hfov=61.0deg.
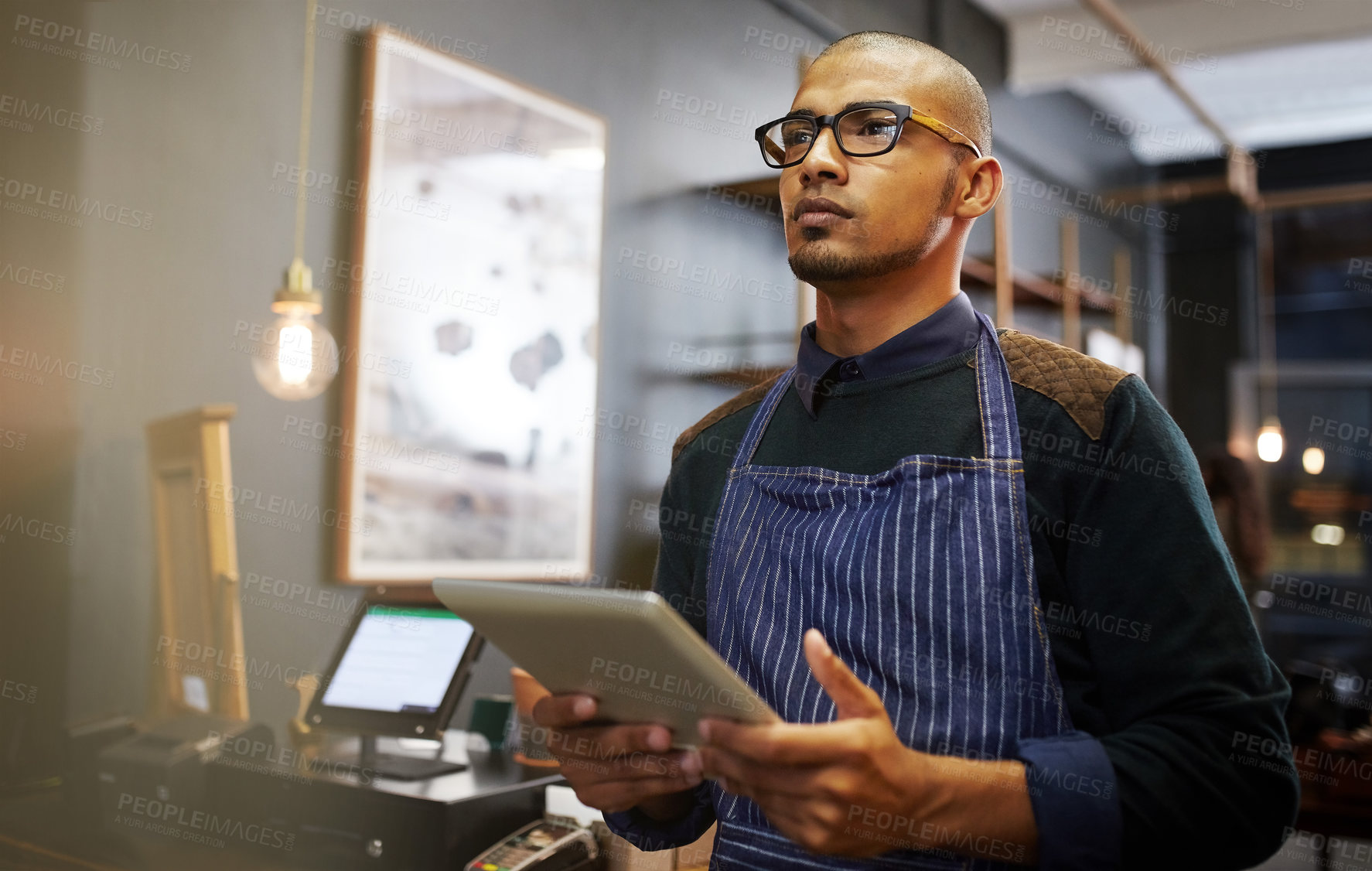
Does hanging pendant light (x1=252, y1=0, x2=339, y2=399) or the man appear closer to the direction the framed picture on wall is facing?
the man

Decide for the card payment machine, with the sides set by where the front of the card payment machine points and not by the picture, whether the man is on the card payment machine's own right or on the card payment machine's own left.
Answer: on the card payment machine's own left

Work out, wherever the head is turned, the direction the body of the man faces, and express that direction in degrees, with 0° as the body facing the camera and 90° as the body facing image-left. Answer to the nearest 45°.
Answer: approximately 45°

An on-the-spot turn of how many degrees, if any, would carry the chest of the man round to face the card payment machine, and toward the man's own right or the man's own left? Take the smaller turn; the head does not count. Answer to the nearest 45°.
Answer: approximately 90° to the man's own right

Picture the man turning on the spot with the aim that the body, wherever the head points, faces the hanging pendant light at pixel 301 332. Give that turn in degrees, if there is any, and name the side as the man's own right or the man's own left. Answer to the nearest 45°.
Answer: approximately 90° to the man's own right
